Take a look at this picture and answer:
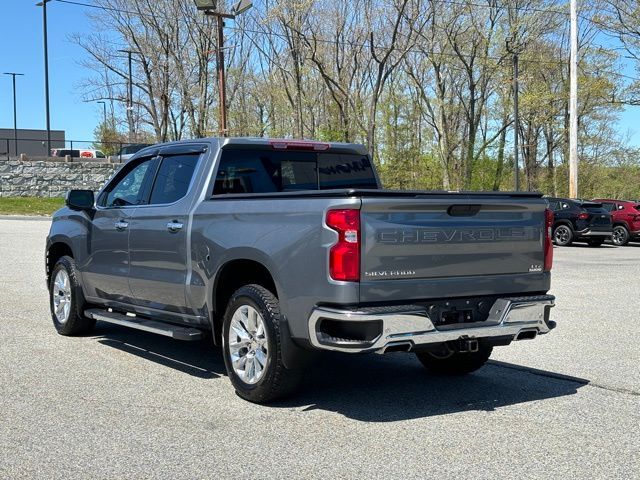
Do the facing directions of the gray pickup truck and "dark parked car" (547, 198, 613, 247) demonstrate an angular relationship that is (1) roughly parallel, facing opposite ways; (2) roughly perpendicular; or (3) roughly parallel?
roughly parallel

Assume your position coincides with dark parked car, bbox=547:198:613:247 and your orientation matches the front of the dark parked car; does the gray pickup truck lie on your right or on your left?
on your left

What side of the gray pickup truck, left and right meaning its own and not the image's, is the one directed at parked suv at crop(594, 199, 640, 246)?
right

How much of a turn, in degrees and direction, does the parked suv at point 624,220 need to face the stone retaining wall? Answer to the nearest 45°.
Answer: approximately 45° to its left

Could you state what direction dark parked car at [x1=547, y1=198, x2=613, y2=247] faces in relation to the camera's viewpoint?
facing away from the viewer and to the left of the viewer

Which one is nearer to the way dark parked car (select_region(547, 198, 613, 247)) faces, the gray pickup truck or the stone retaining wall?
the stone retaining wall

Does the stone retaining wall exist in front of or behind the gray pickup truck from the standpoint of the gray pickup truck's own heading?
in front

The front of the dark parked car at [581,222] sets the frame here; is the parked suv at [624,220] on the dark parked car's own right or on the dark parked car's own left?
on the dark parked car's own right

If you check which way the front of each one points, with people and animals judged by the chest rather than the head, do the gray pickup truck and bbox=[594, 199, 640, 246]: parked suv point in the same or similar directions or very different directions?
same or similar directions

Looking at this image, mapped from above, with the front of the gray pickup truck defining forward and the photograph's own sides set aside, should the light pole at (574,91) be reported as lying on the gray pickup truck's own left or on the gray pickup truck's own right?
on the gray pickup truck's own right

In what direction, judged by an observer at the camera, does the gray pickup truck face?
facing away from the viewer and to the left of the viewer

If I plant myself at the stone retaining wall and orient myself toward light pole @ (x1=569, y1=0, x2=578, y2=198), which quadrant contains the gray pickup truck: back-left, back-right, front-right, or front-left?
front-right

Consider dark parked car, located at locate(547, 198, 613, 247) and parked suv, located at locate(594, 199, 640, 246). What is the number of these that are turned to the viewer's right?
0
